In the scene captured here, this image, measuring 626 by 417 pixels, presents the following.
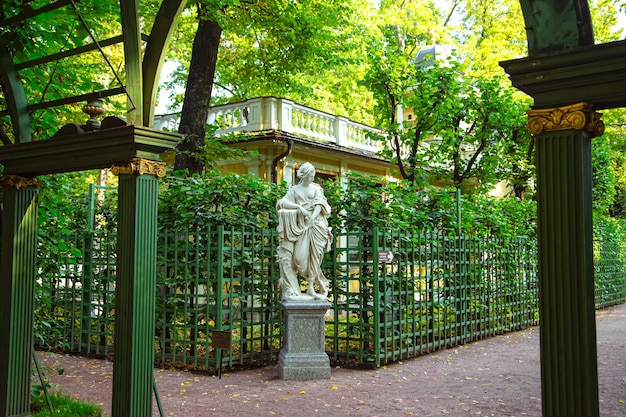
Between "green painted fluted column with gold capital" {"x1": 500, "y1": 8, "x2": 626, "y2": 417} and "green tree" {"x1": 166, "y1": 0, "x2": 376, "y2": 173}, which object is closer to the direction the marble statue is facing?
the green painted fluted column with gold capital

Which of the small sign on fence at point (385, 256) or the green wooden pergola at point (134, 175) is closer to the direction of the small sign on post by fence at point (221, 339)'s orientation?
the green wooden pergola

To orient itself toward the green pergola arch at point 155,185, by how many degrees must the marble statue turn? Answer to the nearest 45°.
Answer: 0° — it already faces it

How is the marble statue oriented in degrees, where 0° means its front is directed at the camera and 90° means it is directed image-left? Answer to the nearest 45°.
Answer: approximately 0°

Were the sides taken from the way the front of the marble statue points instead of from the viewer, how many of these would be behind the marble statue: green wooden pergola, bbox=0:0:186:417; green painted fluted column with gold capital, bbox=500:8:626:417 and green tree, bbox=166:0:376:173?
1

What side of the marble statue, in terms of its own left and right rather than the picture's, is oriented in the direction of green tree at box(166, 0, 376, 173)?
back

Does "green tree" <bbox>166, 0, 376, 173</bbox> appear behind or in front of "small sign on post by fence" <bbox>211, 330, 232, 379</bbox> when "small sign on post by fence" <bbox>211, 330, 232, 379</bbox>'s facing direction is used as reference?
behind

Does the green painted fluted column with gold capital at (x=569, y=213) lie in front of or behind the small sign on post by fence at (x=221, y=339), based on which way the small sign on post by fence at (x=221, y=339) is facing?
in front

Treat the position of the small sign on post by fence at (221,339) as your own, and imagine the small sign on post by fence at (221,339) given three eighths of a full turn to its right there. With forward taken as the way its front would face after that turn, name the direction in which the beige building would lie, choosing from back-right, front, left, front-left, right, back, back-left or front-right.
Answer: front-right
